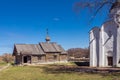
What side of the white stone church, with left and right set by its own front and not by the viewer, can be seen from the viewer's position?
front
